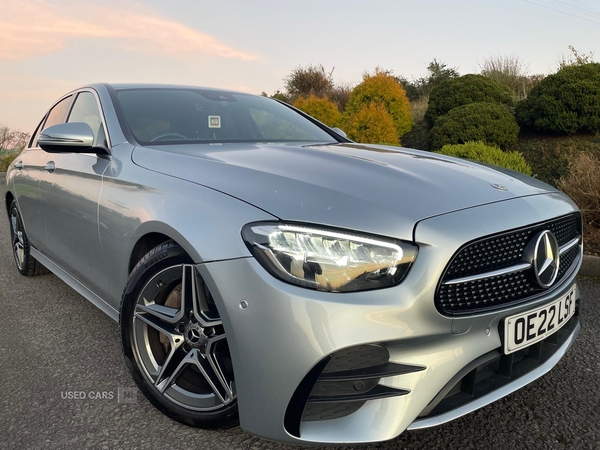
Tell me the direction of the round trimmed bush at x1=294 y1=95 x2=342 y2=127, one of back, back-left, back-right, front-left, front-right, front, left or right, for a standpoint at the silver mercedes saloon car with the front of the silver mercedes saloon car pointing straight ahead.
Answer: back-left

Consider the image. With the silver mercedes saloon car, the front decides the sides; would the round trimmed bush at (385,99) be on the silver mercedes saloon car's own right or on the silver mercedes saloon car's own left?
on the silver mercedes saloon car's own left

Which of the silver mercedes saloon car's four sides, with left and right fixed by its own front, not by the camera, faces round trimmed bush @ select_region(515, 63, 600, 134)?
left

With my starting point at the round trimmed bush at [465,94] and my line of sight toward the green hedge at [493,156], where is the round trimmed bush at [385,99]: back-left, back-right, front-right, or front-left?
back-right

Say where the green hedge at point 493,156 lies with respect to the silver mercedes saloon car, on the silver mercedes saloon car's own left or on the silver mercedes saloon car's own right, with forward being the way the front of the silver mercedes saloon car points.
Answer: on the silver mercedes saloon car's own left

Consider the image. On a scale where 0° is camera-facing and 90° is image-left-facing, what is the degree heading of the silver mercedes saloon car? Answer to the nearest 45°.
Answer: approximately 315°

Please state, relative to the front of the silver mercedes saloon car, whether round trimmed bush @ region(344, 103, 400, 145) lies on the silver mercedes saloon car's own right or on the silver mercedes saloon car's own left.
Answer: on the silver mercedes saloon car's own left

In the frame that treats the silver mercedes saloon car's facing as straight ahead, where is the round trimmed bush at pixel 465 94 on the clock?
The round trimmed bush is roughly at 8 o'clock from the silver mercedes saloon car.
